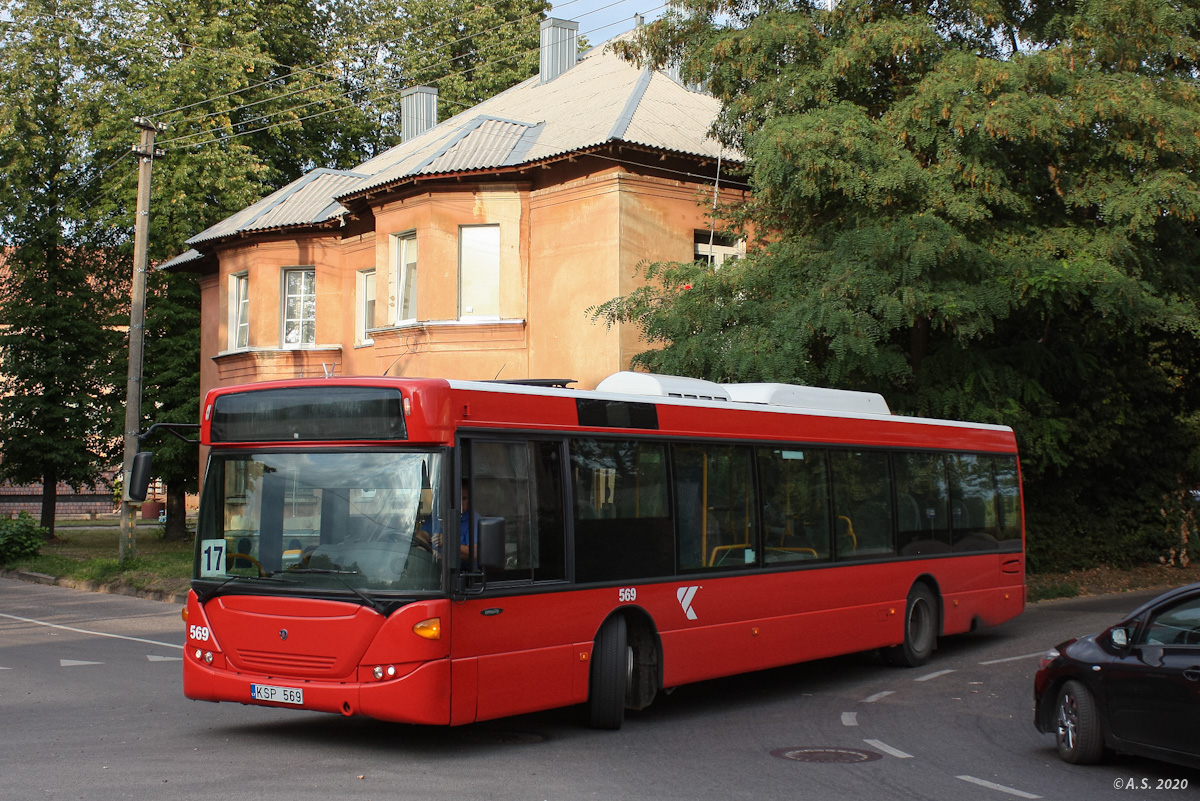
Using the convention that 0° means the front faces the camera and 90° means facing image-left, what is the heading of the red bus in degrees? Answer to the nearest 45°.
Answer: approximately 45°

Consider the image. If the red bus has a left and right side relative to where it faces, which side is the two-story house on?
on its right

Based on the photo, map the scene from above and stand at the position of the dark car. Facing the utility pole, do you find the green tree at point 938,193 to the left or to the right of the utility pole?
right
